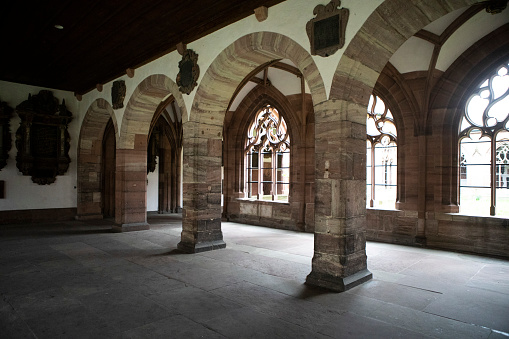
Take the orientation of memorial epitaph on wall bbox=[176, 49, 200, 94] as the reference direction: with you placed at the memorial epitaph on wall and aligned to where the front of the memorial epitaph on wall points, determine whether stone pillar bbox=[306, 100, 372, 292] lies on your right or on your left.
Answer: on your left

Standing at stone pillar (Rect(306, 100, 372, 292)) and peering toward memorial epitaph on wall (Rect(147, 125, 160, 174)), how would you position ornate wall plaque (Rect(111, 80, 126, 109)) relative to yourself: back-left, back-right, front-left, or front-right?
front-left

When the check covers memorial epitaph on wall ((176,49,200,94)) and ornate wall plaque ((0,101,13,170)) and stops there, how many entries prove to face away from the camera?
0

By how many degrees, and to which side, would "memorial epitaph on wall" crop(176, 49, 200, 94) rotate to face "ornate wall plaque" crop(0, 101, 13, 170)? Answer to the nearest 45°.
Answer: approximately 90° to its right

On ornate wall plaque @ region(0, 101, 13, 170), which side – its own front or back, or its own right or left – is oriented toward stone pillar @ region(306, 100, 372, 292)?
front

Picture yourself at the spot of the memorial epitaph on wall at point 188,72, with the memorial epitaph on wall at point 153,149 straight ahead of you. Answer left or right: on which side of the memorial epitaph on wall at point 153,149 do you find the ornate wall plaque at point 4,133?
left

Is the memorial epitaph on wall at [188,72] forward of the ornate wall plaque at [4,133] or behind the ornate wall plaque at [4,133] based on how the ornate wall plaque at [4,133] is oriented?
forward

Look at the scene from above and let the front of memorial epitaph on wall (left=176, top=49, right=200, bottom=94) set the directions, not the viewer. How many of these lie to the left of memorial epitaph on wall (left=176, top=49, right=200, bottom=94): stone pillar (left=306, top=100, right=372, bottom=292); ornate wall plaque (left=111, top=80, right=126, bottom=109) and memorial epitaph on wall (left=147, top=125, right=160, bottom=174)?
1

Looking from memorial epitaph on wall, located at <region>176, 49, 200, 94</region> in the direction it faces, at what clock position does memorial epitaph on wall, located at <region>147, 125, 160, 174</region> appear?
memorial epitaph on wall, located at <region>147, 125, 160, 174</region> is roughly at 4 o'clock from memorial epitaph on wall, located at <region>176, 49, 200, 94</region>.

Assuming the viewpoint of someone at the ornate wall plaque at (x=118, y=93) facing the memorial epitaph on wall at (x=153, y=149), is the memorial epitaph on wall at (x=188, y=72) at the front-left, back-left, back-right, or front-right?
back-right

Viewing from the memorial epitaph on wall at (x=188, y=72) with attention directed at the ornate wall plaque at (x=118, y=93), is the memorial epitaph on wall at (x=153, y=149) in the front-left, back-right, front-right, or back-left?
front-right

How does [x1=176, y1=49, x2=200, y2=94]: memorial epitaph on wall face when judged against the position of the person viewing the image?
facing the viewer and to the left of the viewer

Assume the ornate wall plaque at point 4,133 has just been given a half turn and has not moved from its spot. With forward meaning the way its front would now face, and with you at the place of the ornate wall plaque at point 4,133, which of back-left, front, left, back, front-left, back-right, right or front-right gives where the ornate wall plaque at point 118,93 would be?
back-right
